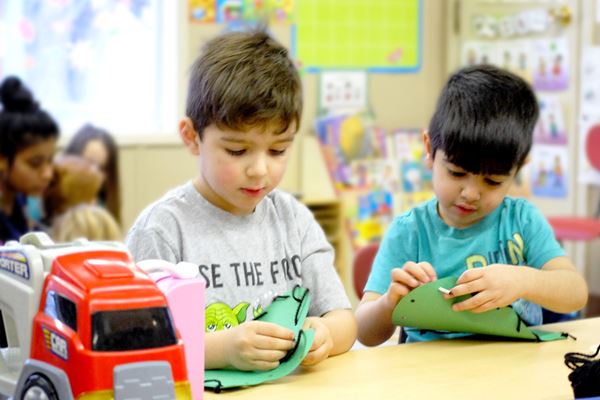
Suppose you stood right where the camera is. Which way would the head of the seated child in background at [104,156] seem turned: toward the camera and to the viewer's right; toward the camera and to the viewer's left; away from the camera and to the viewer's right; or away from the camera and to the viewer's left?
toward the camera and to the viewer's left

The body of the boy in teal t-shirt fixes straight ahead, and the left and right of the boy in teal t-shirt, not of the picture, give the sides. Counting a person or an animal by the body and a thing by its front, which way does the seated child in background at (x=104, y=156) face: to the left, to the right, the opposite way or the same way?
the same way

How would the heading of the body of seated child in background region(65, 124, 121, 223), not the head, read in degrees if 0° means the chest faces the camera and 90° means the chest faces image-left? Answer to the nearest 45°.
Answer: approximately 45°

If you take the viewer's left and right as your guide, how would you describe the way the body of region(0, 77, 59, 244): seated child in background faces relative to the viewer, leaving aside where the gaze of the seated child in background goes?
facing the viewer and to the right of the viewer

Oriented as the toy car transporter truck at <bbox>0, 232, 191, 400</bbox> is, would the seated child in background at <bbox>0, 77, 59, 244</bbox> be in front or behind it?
behind

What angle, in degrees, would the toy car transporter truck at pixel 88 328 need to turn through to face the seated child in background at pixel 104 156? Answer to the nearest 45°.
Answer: approximately 135° to its left

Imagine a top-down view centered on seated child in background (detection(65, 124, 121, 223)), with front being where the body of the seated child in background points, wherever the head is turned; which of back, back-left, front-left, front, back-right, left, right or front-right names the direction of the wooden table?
front-left

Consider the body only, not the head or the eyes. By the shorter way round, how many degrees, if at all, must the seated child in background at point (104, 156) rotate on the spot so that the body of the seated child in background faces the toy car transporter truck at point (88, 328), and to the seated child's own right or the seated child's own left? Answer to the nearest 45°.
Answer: approximately 45° to the seated child's own left

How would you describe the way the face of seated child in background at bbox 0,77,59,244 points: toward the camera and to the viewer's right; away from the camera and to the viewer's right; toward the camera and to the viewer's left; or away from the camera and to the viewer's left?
toward the camera and to the viewer's right

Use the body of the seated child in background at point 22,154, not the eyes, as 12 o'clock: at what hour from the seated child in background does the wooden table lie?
The wooden table is roughly at 1 o'clock from the seated child in background.

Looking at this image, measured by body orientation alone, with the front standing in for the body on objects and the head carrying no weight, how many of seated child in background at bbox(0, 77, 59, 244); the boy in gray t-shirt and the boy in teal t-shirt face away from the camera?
0

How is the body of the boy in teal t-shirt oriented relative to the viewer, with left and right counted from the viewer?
facing the viewer
